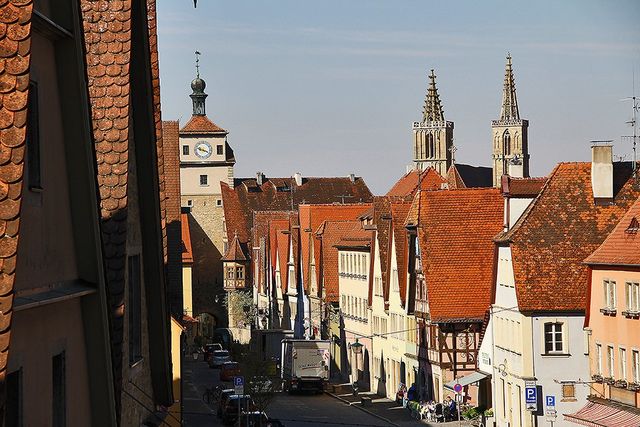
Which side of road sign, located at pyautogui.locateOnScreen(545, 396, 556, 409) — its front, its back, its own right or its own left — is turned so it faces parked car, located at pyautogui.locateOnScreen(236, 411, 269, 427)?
right

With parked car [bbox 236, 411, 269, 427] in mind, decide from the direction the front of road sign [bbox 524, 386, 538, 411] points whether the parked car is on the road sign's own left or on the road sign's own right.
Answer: on the road sign's own right

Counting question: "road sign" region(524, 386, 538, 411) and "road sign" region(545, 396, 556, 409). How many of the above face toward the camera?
2

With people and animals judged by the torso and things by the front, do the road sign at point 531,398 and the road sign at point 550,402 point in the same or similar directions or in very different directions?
same or similar directions

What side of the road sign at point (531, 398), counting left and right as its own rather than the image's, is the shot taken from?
front

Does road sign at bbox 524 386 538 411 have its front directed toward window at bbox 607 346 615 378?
no
